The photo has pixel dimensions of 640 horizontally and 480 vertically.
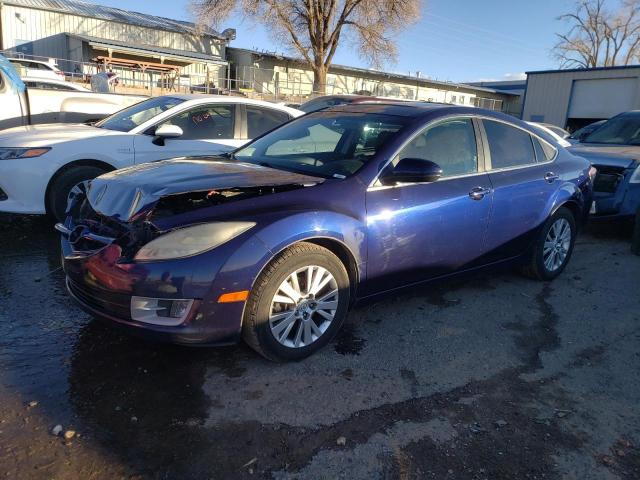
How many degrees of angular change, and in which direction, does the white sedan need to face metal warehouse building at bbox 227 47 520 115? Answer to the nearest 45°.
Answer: approximately 180°

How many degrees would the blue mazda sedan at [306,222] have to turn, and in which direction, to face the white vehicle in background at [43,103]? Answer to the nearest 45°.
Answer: approximately 90° to its right

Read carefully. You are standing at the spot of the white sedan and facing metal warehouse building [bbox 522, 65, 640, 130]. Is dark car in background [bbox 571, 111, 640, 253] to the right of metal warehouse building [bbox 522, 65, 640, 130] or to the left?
right

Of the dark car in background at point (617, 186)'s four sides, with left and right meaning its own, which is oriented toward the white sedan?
front

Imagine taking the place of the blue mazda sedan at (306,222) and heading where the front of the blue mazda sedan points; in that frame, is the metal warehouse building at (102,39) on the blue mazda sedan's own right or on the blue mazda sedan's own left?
on the blue mazda sedan's own right

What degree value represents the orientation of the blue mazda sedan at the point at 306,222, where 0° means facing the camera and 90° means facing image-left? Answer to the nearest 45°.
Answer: approximately 45°

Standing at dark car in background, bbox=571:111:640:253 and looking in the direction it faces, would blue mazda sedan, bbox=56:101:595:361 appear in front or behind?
in front

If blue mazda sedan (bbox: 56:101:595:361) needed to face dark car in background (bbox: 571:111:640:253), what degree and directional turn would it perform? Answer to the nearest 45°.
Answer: approximately 180°

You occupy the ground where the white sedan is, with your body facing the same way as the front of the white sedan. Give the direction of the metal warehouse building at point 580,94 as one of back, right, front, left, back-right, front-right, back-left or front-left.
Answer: back

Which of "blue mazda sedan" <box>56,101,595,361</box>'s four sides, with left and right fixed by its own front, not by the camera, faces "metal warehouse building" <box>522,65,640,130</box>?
back

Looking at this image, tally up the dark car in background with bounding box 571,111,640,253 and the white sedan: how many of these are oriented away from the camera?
0
